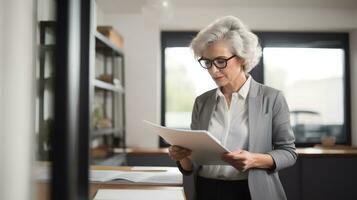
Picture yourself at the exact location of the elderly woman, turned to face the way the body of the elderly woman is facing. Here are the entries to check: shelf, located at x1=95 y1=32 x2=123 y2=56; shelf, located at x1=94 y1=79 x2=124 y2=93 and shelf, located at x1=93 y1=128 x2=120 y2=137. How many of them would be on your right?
3

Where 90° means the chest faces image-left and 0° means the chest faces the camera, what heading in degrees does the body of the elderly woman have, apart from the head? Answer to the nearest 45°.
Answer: approximately 45°

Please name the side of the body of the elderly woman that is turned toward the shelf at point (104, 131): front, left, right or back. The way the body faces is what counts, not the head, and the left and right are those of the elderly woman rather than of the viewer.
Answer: right

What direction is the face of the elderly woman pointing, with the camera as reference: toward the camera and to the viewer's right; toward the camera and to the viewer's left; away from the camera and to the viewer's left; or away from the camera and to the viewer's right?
toward the camera and to the viewer's left

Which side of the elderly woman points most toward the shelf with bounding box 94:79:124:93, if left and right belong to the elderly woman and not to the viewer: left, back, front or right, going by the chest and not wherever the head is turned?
right

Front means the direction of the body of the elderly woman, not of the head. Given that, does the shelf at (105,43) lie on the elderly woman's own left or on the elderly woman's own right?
on the elderly woman's own right
